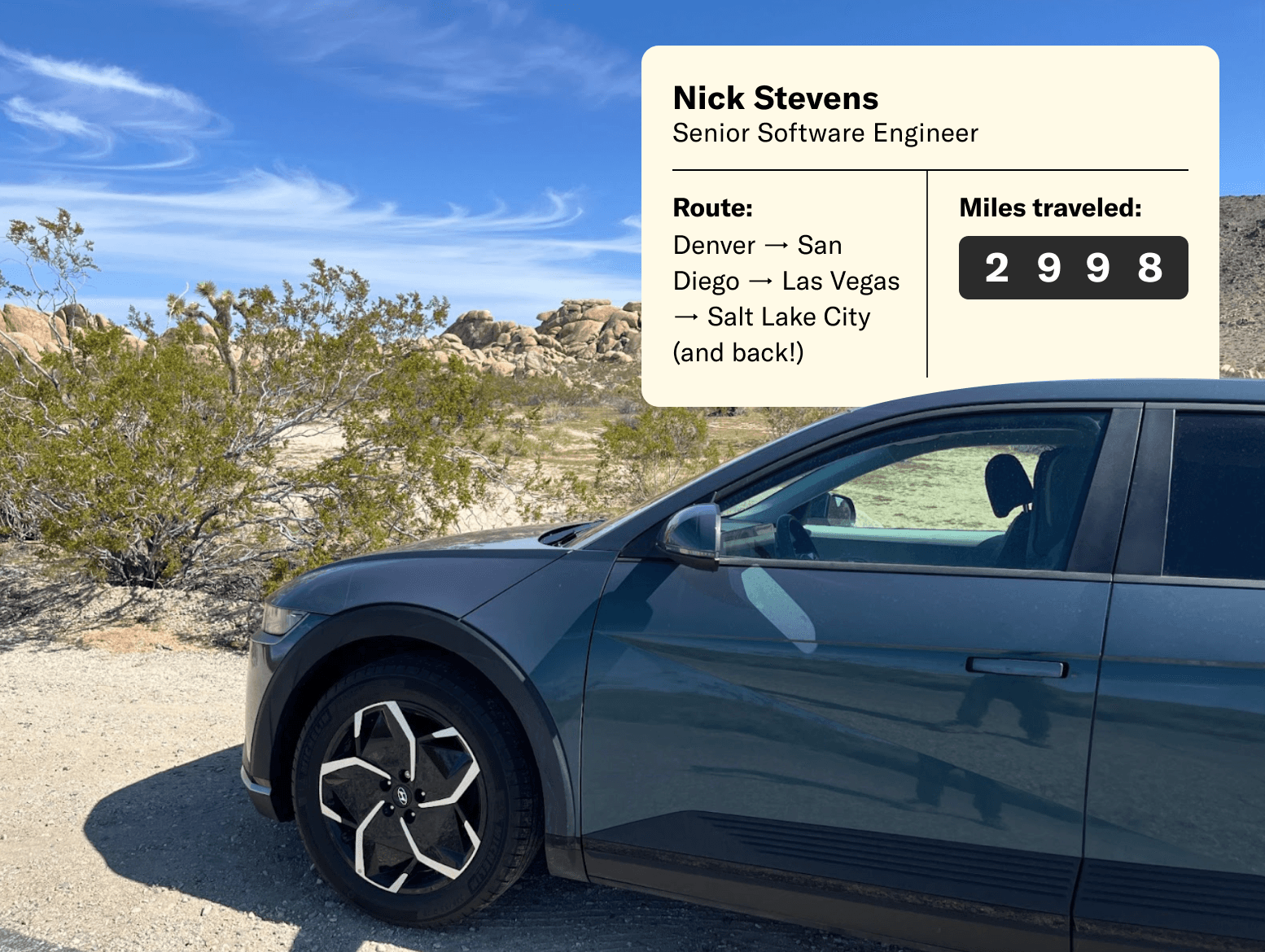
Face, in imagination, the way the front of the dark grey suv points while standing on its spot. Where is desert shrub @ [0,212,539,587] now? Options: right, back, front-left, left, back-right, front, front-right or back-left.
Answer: front-right

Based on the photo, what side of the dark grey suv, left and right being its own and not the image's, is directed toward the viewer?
left

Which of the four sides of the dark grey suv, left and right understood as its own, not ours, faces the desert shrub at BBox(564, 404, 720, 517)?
right
